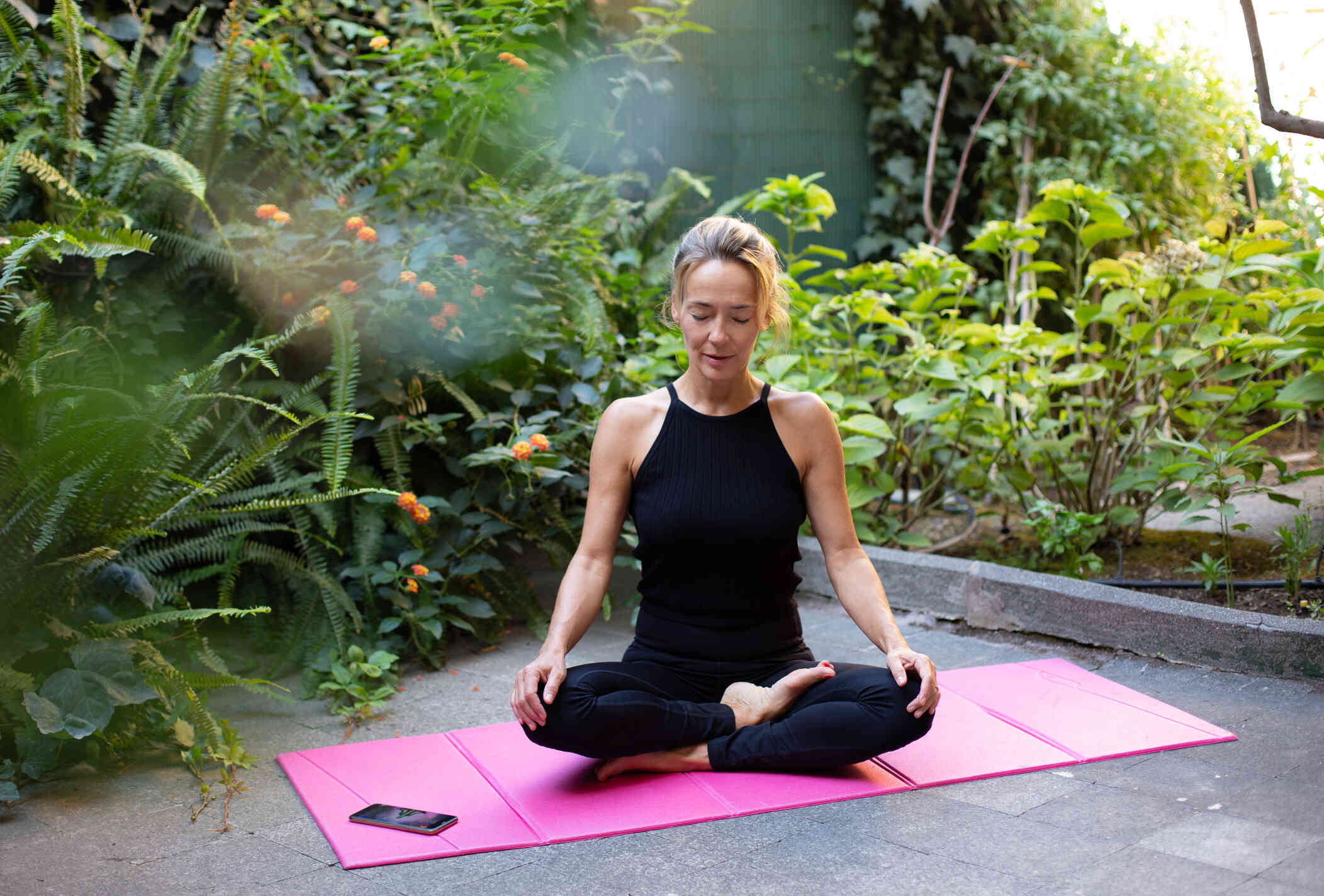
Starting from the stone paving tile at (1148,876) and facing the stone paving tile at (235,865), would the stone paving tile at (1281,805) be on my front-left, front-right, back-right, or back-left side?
back-right

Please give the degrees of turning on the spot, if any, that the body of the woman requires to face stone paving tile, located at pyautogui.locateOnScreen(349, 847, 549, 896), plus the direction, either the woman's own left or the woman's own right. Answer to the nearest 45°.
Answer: approximately 45° to the woman's own right

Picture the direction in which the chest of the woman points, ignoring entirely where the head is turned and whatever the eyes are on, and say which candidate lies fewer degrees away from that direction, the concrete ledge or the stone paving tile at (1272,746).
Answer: the stone paving tile

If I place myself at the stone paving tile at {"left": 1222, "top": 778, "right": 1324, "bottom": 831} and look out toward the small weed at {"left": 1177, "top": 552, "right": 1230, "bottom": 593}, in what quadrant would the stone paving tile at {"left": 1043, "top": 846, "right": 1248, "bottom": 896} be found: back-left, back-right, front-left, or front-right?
back-left

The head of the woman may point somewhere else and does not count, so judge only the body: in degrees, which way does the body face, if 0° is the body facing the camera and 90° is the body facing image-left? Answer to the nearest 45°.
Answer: approximately 0°

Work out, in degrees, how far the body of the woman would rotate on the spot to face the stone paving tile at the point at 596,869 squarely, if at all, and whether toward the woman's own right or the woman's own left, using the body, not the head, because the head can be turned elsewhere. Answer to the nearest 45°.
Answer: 0° — they already face it

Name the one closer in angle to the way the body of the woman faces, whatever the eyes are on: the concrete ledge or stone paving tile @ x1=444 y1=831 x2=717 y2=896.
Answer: the stone paving tile

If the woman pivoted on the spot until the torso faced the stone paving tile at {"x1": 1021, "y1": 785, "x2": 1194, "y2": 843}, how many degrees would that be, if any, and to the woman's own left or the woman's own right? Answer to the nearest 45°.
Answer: approximately 45° to the woman's own left
